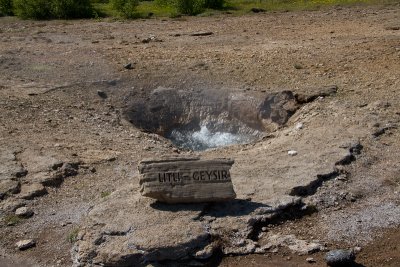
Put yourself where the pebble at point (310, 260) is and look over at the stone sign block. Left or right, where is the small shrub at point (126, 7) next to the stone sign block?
right

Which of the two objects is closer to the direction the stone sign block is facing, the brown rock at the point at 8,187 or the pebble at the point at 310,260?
the pebble

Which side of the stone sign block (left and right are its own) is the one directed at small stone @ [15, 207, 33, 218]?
right

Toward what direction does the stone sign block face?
toward the camera

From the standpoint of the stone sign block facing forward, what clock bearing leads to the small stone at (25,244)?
The small stone is roughly at 3 o'clock from the stone sign block.

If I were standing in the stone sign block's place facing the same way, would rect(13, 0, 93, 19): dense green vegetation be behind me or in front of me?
behind

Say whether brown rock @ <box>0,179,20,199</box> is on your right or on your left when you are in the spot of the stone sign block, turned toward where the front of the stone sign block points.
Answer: on your right

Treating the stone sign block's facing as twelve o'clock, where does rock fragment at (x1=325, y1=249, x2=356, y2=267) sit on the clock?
The rock fragment is roughly at 10 o'clock from the stone sign block.

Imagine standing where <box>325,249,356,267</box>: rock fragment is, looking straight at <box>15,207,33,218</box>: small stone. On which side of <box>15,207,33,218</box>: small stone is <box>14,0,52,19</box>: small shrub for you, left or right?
right

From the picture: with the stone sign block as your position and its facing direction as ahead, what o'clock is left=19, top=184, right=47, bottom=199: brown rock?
The brown rock is roughly at 4 o'clock from the stone sign block.

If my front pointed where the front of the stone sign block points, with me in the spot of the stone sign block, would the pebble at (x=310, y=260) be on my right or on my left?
on my left

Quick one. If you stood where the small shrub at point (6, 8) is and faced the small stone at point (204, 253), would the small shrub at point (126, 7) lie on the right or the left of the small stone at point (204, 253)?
left

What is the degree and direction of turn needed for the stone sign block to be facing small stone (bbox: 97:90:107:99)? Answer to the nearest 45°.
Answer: approximately 180°

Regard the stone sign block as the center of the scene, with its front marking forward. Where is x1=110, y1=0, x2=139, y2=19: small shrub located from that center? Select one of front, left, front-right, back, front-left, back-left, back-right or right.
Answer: back
